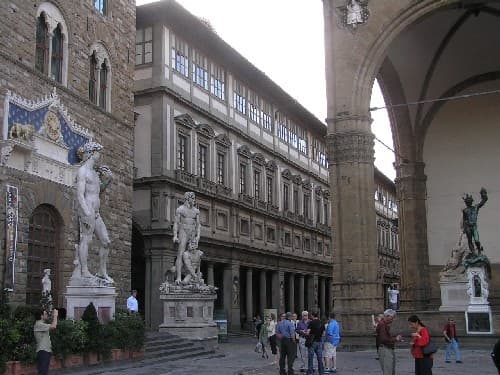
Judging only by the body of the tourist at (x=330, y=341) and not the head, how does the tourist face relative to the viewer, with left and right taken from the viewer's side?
facing away from the viewer

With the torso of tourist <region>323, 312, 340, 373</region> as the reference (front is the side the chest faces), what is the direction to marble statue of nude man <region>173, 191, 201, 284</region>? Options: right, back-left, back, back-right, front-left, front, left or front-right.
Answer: front-left

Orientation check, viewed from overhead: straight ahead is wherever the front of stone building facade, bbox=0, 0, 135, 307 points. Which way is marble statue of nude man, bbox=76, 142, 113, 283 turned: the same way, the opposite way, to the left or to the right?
the same way

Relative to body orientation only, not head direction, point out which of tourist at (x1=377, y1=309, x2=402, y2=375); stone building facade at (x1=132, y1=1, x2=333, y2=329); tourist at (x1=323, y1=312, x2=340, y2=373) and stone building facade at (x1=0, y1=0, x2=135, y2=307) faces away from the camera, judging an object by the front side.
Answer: tourist at (x1=323, y1=312, x2=340, y2=373)

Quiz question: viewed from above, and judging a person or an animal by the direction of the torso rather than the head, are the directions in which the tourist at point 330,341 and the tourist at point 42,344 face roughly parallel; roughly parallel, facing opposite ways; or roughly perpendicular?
roughly perpendicular

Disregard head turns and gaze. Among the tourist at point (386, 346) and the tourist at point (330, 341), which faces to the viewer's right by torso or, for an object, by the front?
the tourist at point (386, 346)

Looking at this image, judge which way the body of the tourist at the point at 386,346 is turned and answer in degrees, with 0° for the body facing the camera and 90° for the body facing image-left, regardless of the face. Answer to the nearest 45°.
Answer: approximately 270°

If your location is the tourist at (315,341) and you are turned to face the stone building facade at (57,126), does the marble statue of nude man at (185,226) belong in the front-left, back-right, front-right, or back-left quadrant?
front-right

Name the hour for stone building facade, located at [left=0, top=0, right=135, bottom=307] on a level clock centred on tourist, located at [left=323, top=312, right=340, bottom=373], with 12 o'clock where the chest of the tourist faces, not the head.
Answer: The stone building facade is roughly at 10 o'clock from the tourist.

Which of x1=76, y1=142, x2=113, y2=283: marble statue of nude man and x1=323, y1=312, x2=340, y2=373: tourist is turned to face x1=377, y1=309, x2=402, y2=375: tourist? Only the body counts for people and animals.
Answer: the marble statue of nude man

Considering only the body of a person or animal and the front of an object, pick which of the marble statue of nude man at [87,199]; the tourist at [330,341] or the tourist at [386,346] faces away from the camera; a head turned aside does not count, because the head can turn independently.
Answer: the tourist at [330,341]

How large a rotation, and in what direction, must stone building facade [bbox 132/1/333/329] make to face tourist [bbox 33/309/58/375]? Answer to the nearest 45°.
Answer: approximately 45° to its right

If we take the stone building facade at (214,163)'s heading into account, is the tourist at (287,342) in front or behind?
in front

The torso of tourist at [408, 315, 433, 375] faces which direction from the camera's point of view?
to the viewer's left

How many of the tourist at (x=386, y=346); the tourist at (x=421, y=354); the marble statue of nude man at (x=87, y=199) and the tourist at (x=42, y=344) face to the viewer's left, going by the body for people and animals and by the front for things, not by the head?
1

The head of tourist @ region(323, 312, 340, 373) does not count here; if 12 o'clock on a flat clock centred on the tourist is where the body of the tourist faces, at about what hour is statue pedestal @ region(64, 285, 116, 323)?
The statue pedestal is roughly at 9 o'clock from the tourist.
